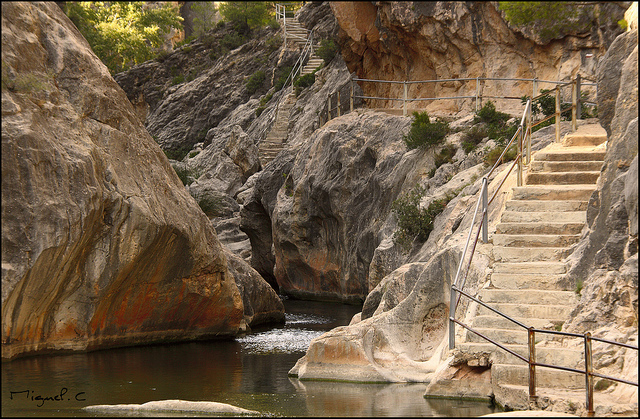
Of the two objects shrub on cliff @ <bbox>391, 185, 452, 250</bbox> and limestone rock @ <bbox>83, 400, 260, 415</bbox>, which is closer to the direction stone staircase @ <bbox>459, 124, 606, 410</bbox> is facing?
the limestone rock

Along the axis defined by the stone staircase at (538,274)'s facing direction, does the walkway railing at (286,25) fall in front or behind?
behind

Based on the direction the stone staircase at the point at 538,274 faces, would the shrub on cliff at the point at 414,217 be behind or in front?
behind

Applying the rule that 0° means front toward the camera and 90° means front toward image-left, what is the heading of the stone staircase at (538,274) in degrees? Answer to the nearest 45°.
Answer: approximately 0°

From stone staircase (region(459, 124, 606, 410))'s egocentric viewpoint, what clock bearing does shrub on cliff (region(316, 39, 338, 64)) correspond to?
The shrub on cliff is roughly at 5 o'clock from the stone staircase.

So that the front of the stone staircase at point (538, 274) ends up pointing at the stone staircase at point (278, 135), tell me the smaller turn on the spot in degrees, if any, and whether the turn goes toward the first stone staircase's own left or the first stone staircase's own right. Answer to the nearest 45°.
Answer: approximately 135° to the first stone staircase's own right

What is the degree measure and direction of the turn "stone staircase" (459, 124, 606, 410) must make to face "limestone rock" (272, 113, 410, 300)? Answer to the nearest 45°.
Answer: approximately 135° to its right

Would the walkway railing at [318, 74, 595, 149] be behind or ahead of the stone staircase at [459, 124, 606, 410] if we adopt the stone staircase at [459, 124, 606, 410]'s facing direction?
behind
